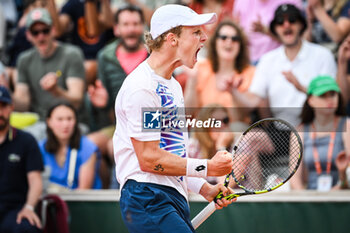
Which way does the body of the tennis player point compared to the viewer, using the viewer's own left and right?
facing to the right of the viewer

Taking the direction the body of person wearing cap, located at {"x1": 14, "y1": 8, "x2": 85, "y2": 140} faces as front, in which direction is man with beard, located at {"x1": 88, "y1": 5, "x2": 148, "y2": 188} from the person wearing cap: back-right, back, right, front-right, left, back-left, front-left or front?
front-left

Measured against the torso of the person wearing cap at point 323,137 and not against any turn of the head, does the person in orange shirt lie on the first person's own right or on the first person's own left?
on the first person's own right

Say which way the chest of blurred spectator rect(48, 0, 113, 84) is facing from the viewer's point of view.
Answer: toward the camera

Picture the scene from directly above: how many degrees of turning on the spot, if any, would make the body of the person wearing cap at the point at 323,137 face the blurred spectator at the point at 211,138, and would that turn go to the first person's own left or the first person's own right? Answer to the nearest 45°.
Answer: approximately 90° to the first person's own right

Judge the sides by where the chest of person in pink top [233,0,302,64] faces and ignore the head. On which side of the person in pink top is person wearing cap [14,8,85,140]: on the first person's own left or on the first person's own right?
on the first person's own right

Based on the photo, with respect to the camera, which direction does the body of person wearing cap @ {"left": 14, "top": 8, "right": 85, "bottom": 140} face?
toward the camera

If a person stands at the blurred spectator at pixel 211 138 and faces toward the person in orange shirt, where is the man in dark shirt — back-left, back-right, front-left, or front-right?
back-left

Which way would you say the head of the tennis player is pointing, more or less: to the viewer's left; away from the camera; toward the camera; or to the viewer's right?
to the viewer's right

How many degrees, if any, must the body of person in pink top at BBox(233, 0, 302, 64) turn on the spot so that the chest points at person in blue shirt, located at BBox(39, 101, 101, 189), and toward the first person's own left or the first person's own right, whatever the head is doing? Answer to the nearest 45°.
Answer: approximately 45° to the first person's own right

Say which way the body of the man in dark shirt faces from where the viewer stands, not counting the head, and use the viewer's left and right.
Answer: facing the viewer

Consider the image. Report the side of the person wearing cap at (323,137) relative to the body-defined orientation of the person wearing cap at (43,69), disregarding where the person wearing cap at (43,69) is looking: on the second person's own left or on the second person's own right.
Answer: on the second person's own left
